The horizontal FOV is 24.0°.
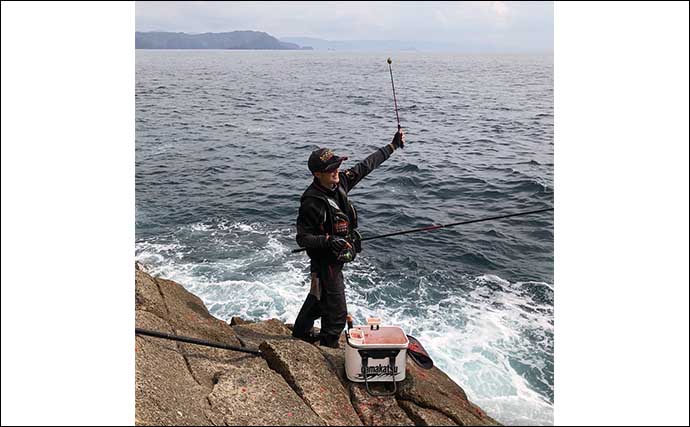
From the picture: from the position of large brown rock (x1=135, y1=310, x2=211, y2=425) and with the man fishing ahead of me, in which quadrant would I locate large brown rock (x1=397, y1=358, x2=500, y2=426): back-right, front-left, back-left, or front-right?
front-right

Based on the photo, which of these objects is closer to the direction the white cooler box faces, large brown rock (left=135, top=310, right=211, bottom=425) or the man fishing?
the large brown rock

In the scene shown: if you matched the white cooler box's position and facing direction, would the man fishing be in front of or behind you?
behind

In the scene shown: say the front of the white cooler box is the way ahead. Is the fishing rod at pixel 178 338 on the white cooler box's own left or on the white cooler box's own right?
on the white cooler box's own right

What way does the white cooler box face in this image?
toward the camera
